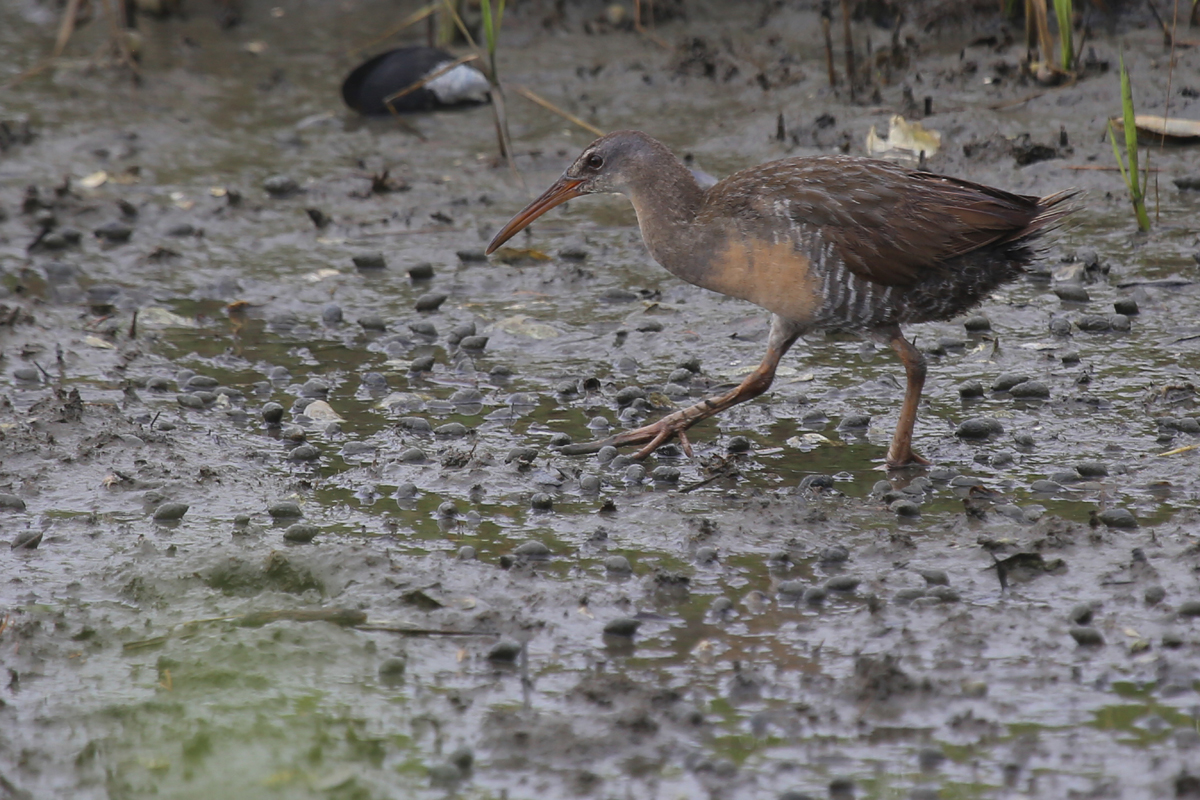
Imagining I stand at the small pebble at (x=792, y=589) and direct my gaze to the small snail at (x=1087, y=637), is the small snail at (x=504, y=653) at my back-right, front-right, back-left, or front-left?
back-right

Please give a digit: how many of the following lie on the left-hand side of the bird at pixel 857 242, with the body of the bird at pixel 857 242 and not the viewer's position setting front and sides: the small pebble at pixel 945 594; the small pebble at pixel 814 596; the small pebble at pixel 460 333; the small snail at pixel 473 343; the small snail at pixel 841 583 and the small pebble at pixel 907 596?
4

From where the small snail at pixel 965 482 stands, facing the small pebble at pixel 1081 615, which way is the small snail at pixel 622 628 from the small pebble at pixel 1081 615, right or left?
right

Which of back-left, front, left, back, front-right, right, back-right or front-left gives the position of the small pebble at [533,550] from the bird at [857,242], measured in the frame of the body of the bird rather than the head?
front-left

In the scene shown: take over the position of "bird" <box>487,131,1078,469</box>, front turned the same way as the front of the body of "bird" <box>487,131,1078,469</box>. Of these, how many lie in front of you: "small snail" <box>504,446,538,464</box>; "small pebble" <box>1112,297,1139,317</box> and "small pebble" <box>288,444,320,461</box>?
2

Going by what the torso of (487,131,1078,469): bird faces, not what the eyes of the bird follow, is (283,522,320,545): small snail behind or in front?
in front

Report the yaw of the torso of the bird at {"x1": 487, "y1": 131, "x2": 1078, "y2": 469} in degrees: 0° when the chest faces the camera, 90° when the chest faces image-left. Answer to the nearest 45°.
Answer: approximately 90°

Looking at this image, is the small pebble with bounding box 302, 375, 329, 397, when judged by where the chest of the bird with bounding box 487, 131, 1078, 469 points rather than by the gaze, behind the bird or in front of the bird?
in front

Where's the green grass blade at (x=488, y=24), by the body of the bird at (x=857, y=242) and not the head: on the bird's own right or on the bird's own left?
on the bird's own right

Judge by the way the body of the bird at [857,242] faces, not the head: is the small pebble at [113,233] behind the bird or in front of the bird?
in front

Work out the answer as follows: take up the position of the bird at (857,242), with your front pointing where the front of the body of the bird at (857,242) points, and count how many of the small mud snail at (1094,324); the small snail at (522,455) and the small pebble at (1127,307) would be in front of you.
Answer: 1

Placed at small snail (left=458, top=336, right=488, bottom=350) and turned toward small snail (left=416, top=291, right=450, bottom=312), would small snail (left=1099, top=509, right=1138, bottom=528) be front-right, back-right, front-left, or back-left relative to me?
back-right

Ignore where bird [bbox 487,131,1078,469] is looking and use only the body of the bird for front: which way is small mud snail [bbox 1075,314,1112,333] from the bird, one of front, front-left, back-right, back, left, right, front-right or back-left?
back-right

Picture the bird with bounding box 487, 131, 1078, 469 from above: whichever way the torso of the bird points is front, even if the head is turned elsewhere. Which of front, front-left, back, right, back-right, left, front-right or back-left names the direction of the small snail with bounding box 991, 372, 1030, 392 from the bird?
back-right

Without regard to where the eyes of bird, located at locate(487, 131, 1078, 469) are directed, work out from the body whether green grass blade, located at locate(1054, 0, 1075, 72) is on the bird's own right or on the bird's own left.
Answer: on the bird's own right

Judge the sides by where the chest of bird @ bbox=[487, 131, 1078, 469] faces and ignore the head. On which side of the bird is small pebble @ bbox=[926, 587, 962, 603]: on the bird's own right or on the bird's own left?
on the bird's own left

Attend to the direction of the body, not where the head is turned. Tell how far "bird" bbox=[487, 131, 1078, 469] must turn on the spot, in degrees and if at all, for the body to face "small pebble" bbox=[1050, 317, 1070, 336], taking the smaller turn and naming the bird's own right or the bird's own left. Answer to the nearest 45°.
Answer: approximately 135° to the bird's own right
